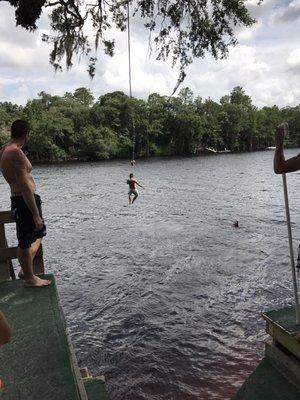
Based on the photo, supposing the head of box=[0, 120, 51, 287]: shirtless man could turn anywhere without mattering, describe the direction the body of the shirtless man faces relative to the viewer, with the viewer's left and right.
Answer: facing to the right of the viewer

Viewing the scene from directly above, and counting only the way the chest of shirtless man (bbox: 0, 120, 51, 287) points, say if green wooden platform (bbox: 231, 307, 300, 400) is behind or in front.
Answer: in front
